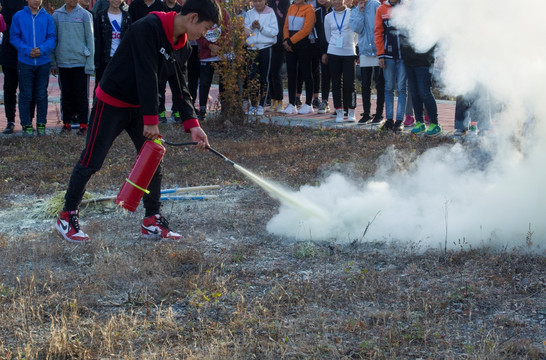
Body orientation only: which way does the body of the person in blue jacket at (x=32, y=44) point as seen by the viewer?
toward the camera

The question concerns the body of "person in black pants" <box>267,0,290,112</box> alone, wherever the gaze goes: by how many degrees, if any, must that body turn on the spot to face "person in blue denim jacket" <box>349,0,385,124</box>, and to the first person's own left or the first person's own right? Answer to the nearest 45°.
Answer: approximately 45° to the first person's own left

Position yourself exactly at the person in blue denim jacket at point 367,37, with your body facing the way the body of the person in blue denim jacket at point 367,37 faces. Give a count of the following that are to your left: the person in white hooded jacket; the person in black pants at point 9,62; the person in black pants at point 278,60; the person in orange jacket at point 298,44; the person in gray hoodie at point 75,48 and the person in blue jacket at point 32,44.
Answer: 0

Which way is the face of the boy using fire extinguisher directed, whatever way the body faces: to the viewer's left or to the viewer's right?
to the viewer's right

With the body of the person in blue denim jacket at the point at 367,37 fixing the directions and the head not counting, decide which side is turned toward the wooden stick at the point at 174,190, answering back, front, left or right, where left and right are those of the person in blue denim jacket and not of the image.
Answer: front

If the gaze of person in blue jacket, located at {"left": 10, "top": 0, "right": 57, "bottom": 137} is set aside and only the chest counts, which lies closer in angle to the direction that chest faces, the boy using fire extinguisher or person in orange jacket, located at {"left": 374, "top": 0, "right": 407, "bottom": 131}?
the boy using fire extinguisher

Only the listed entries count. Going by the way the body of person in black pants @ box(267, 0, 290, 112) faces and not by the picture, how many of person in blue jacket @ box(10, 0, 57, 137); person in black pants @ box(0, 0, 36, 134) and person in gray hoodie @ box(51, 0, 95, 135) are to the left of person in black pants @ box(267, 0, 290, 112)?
0

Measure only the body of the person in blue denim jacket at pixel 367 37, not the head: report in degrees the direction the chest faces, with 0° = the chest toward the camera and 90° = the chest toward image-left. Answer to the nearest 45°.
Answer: approximately 45°

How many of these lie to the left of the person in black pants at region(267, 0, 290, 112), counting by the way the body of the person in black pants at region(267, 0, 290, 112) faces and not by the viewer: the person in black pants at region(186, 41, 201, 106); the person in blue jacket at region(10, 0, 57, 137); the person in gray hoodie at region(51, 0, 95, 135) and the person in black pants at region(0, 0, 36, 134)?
0

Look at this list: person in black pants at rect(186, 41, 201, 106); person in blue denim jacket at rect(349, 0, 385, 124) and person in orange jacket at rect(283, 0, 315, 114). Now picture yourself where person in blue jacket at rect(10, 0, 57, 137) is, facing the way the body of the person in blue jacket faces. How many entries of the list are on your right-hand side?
0

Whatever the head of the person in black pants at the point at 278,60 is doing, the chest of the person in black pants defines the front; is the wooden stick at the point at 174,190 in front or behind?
in front

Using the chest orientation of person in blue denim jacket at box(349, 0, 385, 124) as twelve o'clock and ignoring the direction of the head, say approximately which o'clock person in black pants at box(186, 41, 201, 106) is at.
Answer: The person in black pants is roughly at 2 o'clock from the person in blue denim jacket.

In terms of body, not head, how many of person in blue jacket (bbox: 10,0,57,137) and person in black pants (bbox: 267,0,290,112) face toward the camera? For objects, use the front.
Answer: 2

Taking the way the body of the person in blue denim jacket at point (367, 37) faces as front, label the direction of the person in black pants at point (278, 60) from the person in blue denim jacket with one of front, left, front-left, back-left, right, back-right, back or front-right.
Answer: right

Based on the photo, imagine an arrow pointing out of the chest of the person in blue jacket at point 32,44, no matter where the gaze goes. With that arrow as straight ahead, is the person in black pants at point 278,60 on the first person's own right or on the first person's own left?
on the first person's own left

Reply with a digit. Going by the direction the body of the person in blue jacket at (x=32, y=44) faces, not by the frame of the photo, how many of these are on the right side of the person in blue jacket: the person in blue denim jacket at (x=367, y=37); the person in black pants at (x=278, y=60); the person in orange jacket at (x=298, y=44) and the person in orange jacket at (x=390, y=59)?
0
